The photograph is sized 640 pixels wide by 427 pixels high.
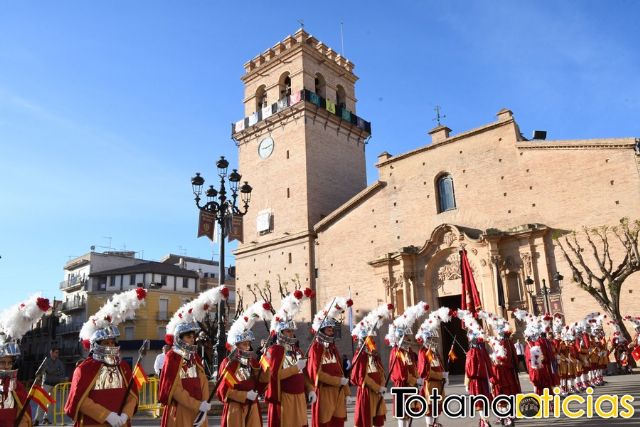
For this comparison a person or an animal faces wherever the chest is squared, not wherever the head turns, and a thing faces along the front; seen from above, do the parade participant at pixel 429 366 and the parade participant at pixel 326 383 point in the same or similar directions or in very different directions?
same or similar directions

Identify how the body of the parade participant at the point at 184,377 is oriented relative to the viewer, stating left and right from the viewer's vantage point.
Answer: facing the viewer and to the right of the viewer

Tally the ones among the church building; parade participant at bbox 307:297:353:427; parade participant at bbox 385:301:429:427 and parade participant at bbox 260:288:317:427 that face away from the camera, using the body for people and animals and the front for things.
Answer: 0

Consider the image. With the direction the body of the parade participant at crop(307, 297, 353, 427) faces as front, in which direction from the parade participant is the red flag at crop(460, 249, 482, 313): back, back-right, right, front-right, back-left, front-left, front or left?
left

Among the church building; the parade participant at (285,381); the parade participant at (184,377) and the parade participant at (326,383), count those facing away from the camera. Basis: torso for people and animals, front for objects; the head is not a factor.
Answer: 0

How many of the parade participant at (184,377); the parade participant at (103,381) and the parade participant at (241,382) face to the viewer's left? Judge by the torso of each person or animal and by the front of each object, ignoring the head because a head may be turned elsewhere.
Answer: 0

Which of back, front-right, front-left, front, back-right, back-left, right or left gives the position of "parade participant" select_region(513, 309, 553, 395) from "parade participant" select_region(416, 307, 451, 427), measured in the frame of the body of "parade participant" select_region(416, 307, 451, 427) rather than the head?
left

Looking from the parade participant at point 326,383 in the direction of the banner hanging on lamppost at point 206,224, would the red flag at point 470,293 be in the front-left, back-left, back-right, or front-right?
front-right

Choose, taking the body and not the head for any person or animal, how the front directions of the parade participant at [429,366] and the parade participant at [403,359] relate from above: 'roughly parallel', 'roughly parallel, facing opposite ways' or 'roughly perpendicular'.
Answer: roughly parallel

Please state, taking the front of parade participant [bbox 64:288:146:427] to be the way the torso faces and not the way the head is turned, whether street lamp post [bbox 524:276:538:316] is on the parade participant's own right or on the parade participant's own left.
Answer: on the parade participant's own left

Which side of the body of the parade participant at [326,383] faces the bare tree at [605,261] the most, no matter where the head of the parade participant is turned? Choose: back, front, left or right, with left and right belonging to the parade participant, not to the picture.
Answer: left

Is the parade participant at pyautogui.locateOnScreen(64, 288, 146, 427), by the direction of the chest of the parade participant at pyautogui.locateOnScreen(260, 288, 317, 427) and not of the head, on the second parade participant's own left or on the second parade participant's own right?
on the second parade participant's own right

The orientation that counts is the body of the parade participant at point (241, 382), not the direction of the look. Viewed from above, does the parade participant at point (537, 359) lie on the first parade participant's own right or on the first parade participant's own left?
on the first parade participant's own left

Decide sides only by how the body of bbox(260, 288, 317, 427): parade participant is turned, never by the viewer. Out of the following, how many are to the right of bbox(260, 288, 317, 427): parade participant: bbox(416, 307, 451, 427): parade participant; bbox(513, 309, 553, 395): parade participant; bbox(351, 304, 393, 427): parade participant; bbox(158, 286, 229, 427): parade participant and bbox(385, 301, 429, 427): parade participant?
1

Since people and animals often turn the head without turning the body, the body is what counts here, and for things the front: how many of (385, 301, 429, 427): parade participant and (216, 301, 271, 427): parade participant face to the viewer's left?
0

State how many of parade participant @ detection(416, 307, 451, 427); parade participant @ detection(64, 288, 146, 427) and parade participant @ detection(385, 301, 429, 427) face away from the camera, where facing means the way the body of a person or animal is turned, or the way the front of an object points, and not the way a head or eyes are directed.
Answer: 0
